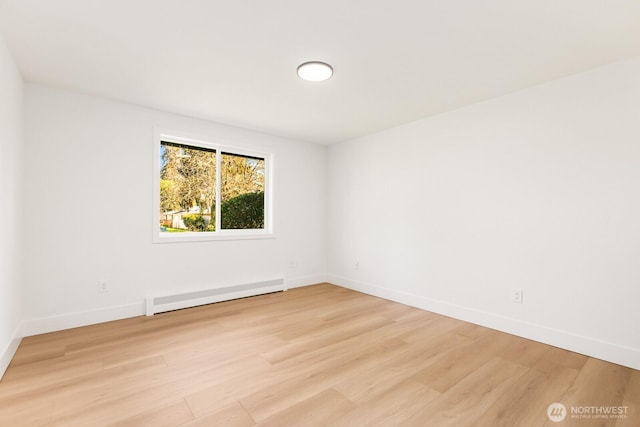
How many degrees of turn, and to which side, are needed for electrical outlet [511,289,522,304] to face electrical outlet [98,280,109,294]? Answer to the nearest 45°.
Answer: approximately 45° to its right

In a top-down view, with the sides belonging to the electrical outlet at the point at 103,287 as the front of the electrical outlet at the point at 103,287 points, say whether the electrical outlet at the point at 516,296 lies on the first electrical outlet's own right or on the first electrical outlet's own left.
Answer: on the first electrical outlet's own left

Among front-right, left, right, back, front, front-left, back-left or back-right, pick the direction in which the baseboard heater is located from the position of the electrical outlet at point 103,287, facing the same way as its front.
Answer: left

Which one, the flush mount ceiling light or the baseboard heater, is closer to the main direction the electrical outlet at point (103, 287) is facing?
the flush mount ceiling light

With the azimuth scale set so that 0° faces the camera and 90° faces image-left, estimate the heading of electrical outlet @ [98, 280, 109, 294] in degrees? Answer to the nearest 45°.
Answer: approximately 0°

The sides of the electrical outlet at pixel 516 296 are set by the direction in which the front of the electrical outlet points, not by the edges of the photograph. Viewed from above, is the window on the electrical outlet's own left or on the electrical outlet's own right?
on the electrical outlet's own right

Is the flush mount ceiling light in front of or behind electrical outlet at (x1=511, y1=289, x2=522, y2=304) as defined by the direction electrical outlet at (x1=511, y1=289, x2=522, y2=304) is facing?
in front

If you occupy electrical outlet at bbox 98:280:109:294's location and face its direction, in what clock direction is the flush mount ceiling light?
The flush mount ceiling light is roughly at 11 o'clock from the electrical outlet.

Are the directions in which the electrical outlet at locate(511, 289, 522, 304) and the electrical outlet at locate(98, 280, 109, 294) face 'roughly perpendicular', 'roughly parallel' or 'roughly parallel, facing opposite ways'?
roughly perpendicular
